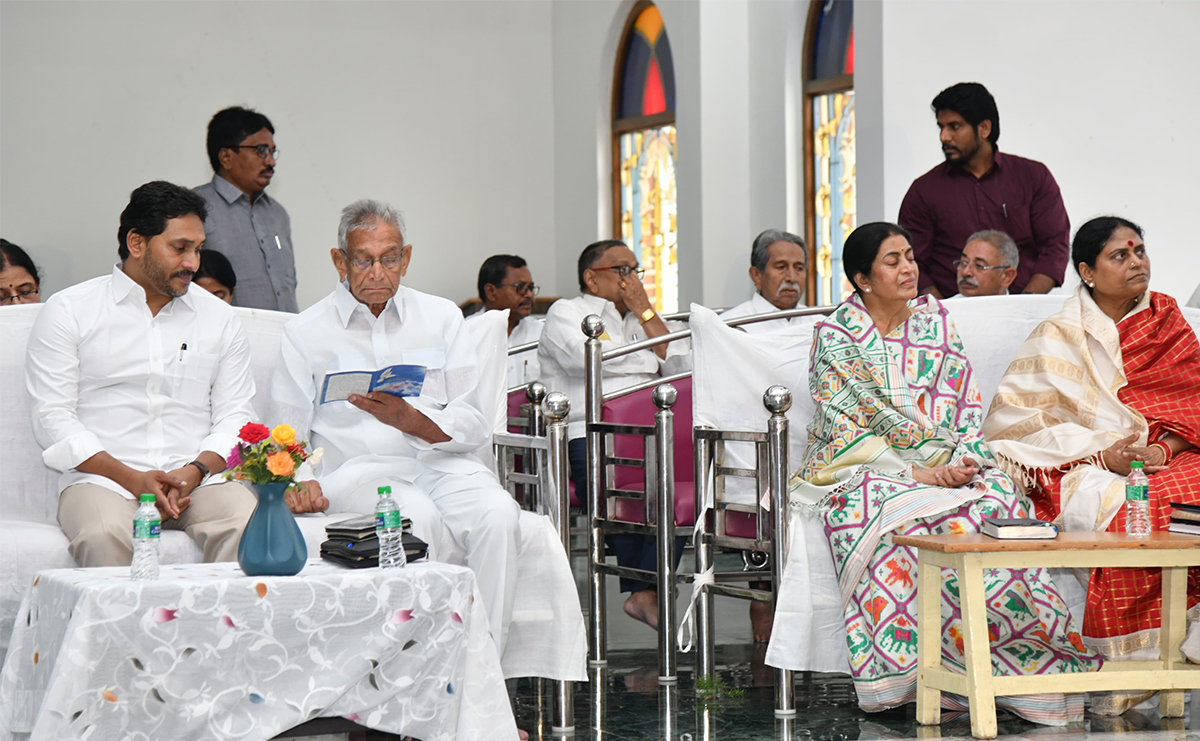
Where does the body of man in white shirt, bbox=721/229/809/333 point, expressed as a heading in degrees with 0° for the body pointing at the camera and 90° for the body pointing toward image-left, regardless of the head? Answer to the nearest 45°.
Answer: approximately 315°

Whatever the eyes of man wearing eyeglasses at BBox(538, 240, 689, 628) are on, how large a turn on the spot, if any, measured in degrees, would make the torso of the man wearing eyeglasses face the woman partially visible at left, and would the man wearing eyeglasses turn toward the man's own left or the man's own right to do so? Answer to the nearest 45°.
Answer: approximately 90° to the man's own right

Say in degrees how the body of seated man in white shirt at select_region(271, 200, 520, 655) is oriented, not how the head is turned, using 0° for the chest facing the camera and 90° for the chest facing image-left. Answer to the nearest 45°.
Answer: approximately 0°

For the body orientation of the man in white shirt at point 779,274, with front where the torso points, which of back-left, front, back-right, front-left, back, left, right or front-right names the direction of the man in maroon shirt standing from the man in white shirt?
front-left

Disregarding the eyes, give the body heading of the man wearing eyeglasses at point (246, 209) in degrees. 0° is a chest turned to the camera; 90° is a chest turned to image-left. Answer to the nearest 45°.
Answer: approximately 315°

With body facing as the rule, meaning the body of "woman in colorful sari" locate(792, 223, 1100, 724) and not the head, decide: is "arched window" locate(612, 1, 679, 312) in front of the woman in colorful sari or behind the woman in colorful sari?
behind

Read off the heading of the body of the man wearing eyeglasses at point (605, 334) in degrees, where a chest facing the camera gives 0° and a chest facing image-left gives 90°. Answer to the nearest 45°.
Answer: approximately 315°

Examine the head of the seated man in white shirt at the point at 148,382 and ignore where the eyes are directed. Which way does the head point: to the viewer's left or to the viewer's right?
to the viewer's right

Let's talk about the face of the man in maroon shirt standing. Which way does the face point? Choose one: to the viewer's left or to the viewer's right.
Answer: to the viewer's left
